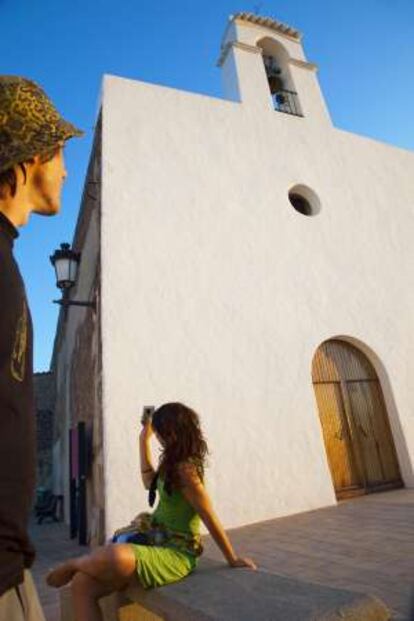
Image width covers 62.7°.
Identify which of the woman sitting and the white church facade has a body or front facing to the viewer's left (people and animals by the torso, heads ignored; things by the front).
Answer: the woman sitting

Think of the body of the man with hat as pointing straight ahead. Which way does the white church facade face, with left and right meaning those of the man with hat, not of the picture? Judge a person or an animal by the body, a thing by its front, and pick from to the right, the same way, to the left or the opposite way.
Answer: to the right

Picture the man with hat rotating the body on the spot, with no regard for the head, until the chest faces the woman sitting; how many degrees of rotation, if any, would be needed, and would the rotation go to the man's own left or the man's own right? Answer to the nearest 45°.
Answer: approximately 45° to the man's own left

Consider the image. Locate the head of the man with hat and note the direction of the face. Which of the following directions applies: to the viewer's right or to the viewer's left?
to the viewer's right

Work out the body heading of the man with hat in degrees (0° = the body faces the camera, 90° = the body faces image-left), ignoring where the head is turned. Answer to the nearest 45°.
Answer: approximately 270°

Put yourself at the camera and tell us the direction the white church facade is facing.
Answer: facing the viewer and to the right of the viewer

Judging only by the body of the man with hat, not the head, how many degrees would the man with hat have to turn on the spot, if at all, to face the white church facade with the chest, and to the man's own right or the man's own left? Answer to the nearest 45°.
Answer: approximately 45° to the man's own left

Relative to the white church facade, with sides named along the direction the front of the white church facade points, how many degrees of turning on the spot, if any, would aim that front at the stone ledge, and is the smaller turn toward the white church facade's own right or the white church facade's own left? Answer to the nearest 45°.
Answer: approximately 45° to the white church facade's own right

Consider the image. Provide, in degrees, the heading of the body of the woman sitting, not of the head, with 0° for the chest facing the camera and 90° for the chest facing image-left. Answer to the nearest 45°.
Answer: approximately 90°

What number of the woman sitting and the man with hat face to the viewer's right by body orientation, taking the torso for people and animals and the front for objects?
1
